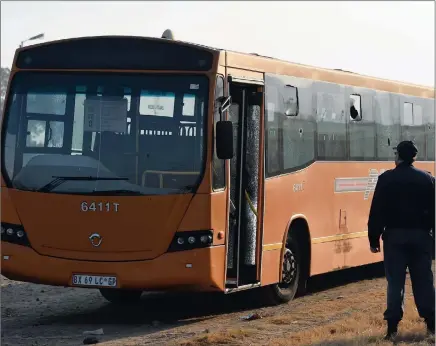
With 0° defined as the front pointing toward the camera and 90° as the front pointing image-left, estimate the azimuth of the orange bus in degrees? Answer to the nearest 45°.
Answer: approximately 45°

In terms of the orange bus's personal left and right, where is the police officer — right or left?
on its left

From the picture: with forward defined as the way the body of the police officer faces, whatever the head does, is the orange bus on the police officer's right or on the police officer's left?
on the police officer's left
